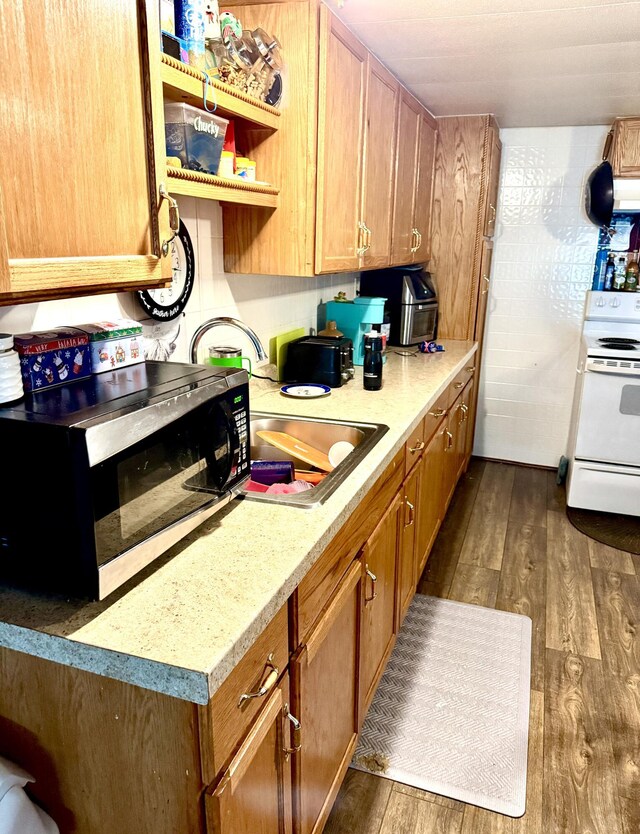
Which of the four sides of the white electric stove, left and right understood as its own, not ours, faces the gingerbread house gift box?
front

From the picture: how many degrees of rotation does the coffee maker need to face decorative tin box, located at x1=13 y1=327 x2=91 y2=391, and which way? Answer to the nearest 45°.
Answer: approximately 45° to its right

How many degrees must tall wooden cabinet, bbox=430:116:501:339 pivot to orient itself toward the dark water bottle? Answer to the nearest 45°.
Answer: approximately 90° to its right

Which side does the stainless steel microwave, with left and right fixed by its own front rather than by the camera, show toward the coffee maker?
left

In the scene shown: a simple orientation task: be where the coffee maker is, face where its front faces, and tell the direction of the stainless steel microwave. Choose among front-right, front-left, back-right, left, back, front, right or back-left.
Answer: front-right

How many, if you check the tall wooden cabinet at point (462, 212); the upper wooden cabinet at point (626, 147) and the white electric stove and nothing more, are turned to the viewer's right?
1

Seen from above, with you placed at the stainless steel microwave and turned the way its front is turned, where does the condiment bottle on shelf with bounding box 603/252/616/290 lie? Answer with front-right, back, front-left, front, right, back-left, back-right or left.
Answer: left

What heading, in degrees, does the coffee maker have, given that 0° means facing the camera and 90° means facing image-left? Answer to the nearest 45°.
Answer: approximately 315°

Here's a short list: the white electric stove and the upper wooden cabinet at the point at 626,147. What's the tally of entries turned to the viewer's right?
0

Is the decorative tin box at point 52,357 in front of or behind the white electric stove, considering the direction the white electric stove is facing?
in front

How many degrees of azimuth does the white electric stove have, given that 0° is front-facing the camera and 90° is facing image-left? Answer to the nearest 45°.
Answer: approximately 0°

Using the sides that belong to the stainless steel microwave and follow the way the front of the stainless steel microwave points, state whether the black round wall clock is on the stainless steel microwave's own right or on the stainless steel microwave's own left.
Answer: on the stainless steel microwave's own left

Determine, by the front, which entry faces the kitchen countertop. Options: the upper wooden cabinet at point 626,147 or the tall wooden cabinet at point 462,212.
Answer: the upper wooden cabinet at point 626,147

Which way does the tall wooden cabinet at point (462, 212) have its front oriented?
to the viewer's right
